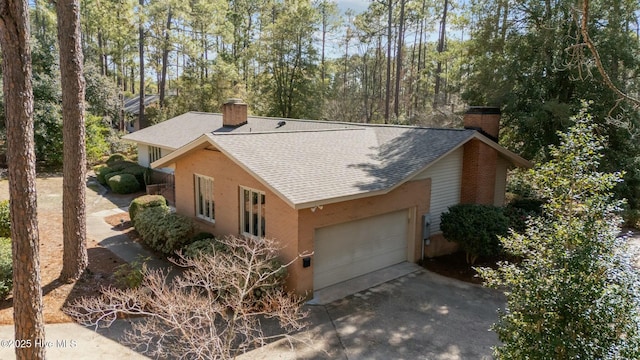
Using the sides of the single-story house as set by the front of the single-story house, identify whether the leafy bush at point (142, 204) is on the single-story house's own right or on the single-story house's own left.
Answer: on the single-story house's own right

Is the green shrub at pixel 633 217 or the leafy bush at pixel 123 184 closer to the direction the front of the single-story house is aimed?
the leafy bush

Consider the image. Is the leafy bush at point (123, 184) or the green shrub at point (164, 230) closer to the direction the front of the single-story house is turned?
the green shrub

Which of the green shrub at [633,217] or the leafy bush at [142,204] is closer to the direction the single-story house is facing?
the leafy bush

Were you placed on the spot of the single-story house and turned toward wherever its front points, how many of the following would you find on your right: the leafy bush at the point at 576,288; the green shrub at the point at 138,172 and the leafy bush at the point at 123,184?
2

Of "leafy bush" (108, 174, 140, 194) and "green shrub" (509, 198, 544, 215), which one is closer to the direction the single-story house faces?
the leafy bush

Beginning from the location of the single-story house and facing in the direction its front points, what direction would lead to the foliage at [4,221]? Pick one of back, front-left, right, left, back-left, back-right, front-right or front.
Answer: front-right

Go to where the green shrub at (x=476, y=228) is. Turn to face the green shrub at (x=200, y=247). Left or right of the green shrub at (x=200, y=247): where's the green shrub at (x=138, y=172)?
right

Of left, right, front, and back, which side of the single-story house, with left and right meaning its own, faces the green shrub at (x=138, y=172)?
right

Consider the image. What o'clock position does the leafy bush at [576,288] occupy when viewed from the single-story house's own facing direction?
The leafy bush is roughly at 10 o'clock from the single-story house.

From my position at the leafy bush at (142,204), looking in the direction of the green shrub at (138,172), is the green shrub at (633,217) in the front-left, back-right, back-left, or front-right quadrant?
back-right

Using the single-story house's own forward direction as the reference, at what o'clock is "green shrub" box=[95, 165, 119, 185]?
The green shrub is roughly at 3 o'clock from the single-story house.

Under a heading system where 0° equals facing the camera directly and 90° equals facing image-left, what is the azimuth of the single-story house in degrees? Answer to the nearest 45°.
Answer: approximately 45°

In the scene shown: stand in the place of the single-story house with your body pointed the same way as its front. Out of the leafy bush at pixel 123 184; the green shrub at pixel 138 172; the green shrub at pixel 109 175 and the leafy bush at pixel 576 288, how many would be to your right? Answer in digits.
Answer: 3
